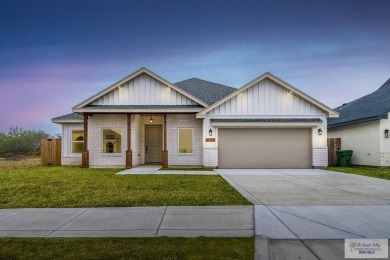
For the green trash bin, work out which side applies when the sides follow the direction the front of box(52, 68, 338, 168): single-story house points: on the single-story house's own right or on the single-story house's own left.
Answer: on the single-story house's own left

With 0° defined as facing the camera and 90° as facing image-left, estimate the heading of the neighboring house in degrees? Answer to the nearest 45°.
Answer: approximately 0°

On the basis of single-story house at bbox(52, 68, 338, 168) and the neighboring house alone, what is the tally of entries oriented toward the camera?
2

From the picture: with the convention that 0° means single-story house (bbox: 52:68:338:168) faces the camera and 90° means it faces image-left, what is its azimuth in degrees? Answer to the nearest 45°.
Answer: approximately 0°

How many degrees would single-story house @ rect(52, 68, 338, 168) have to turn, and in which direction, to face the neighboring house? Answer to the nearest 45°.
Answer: approximately 90° to its left
